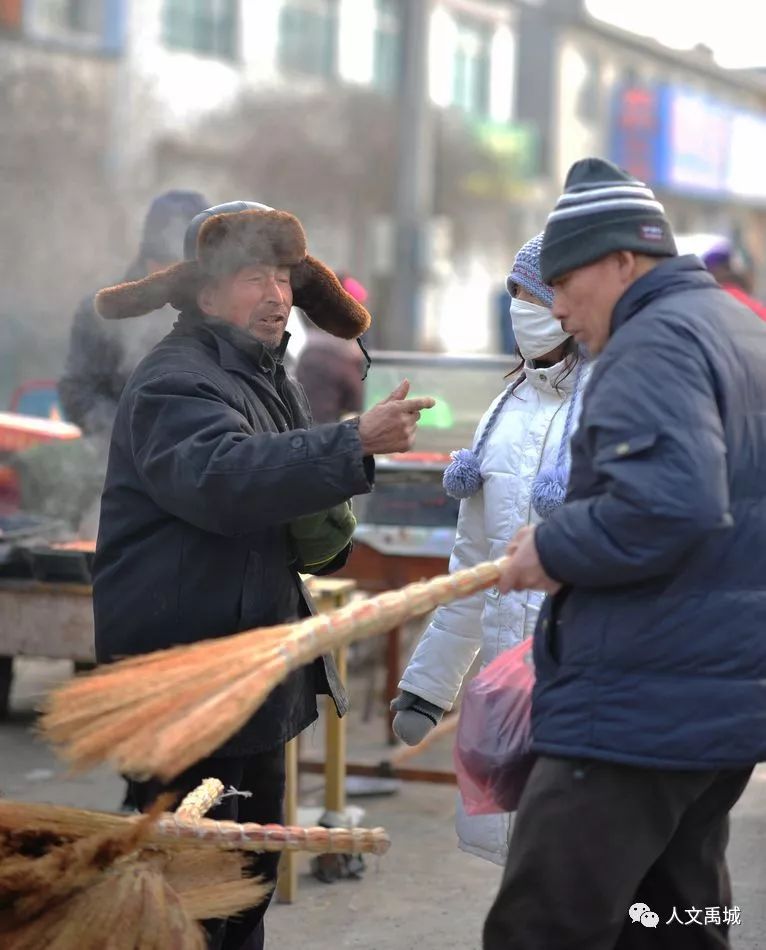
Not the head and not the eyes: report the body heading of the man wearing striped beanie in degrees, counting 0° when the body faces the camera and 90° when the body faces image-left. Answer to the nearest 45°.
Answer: approximately 90°

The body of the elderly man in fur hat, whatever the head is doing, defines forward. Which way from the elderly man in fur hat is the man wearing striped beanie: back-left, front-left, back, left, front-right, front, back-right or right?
front

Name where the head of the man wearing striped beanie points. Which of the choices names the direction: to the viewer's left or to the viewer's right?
to the viewer's left

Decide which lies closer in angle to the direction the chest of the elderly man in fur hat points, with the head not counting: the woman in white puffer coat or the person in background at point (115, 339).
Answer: the woman in white puffer coat

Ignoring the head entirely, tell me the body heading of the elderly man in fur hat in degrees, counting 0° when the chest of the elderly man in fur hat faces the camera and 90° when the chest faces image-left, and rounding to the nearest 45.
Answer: approximately 315°
